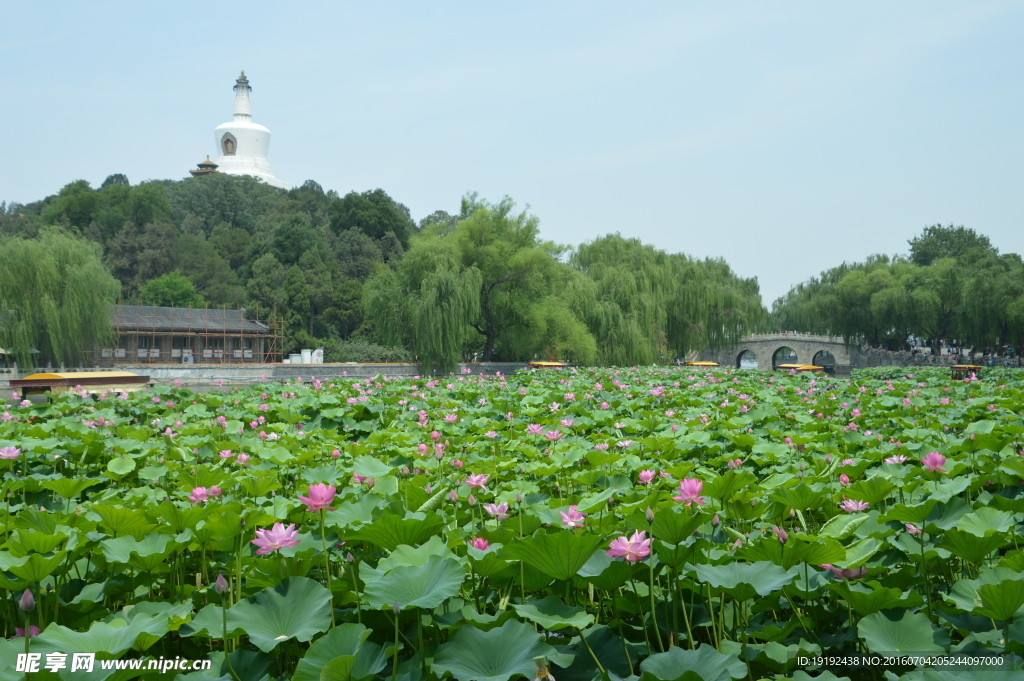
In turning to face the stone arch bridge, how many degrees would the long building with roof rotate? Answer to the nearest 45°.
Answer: approximately 90° to its left

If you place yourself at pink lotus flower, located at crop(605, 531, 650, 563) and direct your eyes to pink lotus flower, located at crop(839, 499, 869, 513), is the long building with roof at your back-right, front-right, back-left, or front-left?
front-left

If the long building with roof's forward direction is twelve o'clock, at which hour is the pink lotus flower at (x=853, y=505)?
The pink lotus flower is roughly at 12 o'clock from the long building with roof.

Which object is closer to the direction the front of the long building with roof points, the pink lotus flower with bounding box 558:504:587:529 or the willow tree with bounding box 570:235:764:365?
the pink lotus flower

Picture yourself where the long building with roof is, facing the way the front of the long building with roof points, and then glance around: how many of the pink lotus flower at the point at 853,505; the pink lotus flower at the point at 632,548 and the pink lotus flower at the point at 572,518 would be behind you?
0

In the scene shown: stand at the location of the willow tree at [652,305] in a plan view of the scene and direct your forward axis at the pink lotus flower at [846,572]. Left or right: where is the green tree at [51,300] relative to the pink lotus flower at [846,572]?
right

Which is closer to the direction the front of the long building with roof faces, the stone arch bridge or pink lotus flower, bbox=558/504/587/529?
the pink lotus flower

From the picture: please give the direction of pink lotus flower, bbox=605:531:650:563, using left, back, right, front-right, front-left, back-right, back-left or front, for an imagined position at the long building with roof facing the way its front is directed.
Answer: front

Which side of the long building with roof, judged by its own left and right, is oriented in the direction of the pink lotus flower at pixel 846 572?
front

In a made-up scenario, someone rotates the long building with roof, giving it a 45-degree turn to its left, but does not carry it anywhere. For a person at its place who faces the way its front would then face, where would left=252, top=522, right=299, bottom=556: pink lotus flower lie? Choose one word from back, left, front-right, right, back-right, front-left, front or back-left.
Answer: front-right

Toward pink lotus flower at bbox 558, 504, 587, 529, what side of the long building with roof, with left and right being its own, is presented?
front

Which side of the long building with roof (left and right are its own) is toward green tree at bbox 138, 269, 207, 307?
back

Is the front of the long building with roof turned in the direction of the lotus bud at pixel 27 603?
yes

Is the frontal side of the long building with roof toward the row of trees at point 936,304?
no
